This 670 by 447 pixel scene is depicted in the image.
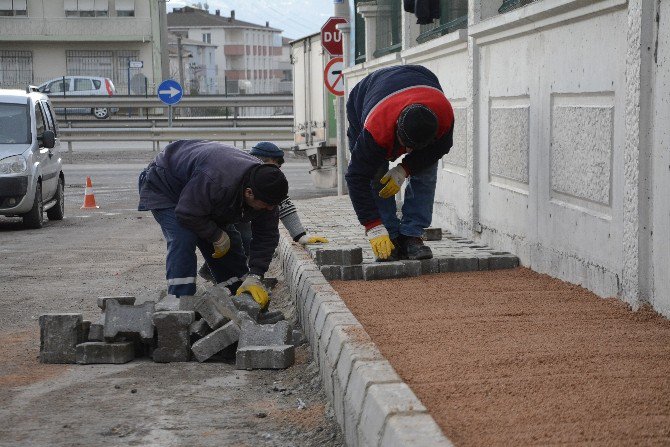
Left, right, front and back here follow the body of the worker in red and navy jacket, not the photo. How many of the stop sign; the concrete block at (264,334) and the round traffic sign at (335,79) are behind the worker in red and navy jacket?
2

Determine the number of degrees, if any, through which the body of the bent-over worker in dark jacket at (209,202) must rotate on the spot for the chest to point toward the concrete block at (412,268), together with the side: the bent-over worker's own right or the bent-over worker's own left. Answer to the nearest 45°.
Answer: approximately 45° to the bent-over worker's own left

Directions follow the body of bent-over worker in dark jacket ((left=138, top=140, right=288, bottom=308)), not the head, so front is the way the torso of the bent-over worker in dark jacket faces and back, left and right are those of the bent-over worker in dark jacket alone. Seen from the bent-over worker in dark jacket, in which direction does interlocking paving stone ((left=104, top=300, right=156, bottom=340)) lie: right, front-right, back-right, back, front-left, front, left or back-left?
right

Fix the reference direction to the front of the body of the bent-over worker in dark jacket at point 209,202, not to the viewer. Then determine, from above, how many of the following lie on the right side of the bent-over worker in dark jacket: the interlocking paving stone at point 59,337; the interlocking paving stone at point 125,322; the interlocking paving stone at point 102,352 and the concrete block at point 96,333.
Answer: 4

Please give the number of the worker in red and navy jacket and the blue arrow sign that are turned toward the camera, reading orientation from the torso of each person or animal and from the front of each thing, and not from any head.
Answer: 2

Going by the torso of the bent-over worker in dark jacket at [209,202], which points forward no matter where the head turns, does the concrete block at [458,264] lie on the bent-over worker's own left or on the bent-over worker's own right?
on the bent-over worker's own left

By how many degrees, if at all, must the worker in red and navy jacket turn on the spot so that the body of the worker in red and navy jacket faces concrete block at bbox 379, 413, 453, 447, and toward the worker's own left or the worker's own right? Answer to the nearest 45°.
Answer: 0° — they already face it

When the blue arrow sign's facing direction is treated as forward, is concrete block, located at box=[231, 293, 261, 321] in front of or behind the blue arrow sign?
in front

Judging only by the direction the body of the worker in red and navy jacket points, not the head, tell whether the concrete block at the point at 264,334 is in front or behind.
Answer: in front

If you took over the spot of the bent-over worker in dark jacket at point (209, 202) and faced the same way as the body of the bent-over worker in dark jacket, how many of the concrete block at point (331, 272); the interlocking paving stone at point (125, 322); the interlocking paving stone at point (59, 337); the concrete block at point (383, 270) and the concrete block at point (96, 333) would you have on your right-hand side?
3

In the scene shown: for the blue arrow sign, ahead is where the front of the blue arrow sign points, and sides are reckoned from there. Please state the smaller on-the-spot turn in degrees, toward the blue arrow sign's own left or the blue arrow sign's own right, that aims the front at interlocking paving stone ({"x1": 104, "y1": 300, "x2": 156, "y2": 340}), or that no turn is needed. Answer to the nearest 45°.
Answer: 0° — it already faces it

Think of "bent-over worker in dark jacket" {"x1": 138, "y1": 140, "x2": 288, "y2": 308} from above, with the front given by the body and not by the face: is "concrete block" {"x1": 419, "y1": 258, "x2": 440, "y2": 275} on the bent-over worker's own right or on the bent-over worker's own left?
on the bent-over worker's own left
